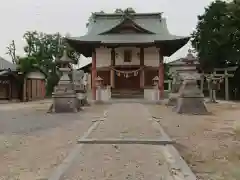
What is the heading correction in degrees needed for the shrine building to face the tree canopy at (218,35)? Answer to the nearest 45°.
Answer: approximately 135° to its left

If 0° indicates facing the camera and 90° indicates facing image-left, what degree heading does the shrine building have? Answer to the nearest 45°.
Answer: approximately 0°

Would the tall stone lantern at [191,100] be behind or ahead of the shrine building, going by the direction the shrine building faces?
ahead

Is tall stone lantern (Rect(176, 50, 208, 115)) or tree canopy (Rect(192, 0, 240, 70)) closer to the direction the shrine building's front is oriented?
the tall stone lantern

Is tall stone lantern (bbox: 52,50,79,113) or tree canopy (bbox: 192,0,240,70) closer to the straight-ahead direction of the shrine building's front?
the tall stone lantern

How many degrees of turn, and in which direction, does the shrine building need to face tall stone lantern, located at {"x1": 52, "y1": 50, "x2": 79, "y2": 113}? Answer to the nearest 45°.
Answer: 0° — it already faces it
